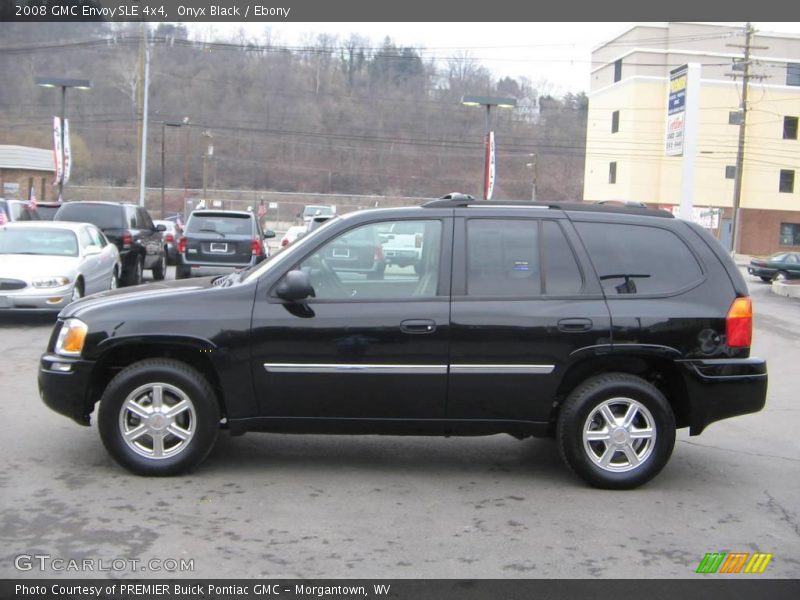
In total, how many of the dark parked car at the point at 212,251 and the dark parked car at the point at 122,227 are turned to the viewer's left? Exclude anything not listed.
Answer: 0

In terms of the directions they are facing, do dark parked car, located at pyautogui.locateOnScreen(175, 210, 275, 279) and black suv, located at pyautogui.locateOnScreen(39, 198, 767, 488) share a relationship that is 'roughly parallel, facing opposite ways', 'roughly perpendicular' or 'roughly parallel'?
roughly perpendicular

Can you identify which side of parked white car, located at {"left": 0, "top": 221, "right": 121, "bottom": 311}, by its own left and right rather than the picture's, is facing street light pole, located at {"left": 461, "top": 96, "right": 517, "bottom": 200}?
back

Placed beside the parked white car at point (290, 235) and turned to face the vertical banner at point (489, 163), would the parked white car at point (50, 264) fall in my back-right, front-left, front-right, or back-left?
back-right

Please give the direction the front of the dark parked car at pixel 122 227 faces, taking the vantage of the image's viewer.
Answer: facing away from the viewer and to the right of the viewer

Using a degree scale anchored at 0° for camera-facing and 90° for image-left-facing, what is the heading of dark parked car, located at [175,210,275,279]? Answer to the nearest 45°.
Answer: approximately 180°

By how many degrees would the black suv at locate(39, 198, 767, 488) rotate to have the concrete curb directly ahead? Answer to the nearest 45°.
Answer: approximately 135° to its right

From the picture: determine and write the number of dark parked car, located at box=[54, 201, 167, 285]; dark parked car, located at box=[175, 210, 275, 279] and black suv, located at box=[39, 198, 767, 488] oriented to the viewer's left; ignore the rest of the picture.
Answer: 1

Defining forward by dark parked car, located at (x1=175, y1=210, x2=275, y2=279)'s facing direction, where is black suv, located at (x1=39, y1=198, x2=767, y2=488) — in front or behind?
behind

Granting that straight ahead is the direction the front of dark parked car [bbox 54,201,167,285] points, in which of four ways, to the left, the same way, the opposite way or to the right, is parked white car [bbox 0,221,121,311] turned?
the opposite way

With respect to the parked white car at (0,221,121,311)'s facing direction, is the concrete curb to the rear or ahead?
to the rear

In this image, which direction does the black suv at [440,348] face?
to the viewer's left
